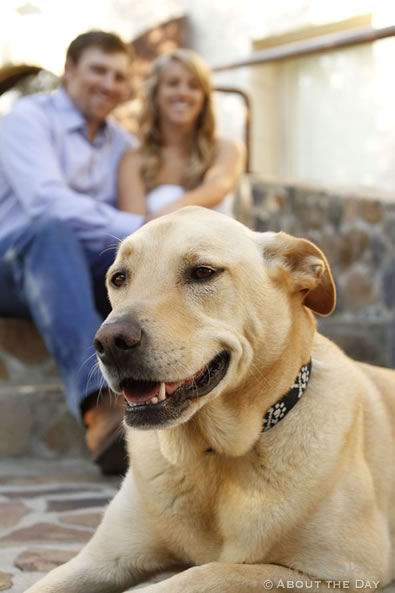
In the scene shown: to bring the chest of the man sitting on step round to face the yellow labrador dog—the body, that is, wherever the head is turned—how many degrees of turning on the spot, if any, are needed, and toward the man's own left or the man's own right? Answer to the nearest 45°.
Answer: approximately 45° to the man's own right

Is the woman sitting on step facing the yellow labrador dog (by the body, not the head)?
yes

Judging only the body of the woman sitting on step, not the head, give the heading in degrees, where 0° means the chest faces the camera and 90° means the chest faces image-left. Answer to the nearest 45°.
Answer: approximately 0°

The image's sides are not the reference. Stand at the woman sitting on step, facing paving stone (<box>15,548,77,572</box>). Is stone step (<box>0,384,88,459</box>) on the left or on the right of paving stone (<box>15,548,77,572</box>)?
right

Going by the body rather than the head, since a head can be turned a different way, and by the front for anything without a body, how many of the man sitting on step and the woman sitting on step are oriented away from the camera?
0

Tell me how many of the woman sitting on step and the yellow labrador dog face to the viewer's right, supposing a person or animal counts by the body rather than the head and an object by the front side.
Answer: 0

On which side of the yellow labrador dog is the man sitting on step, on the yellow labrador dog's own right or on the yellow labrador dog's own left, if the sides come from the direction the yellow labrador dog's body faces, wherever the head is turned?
on the yellow labrador dog's own right

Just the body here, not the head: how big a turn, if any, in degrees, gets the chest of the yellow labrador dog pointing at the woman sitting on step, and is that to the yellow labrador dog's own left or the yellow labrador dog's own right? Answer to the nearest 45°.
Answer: approximately 135° to the yellow labrador dog's own right

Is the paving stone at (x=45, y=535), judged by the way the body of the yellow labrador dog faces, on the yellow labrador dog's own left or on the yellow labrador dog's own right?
on the yellow labrador dog's own right

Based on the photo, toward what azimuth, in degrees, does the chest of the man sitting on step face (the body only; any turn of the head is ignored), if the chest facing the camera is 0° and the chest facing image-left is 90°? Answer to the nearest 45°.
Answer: approximately 315°

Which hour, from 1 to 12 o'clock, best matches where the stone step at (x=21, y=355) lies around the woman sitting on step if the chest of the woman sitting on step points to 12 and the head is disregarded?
The stone step is roughly at 2 o'clock from the woman sitting on step.
